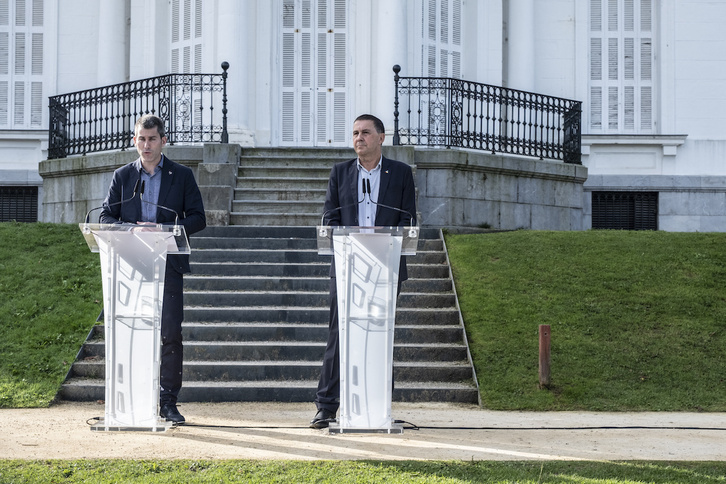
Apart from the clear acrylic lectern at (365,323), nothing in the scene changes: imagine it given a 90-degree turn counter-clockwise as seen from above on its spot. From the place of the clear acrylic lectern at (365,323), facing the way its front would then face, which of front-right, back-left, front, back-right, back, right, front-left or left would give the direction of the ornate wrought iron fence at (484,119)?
left

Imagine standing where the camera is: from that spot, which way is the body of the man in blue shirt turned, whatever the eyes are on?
toward the camera

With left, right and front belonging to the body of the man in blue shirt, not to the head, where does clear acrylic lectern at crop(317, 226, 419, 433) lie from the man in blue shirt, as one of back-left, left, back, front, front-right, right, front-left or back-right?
front-left

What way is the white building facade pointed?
toward the camera

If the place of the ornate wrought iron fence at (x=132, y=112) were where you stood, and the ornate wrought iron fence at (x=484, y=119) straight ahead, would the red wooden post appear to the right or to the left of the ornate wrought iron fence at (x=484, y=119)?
right

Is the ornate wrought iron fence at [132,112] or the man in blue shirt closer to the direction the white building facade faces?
the man in blue shirt

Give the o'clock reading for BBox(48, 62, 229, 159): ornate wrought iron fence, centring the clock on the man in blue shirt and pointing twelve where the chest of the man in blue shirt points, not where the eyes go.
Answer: The ornate wrought iron fence is roughly at 6 o'clock from the man in blue shirt.

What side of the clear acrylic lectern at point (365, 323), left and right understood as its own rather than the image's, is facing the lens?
front

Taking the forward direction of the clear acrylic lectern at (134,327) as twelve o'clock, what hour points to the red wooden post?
The red wooden post is roughly at 8 o'clock from the clear acrylic lectern.

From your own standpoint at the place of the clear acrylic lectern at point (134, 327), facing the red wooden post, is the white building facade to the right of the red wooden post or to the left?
left

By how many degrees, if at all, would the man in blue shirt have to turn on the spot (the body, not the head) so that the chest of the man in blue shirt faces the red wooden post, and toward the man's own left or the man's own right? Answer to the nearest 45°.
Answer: approximately 90° to the man's own left

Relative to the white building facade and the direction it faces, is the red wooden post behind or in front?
in front
